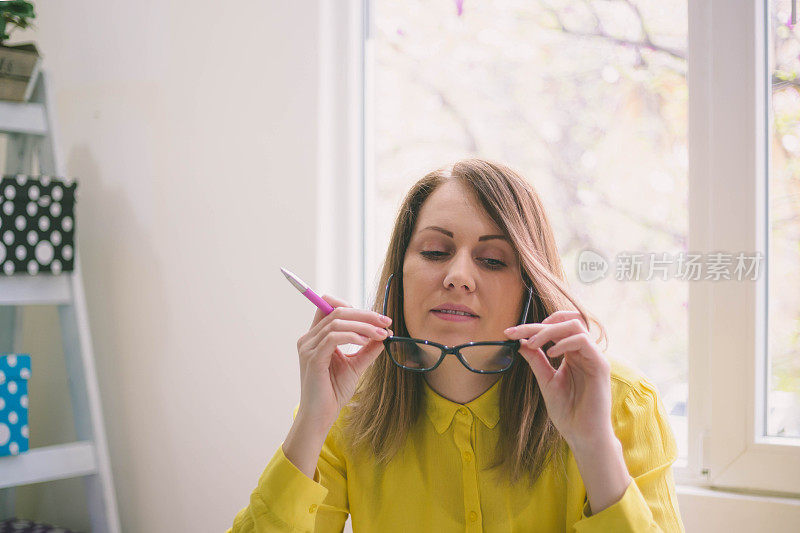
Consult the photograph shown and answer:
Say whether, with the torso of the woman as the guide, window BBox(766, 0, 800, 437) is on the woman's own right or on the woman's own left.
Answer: on the woman's own left

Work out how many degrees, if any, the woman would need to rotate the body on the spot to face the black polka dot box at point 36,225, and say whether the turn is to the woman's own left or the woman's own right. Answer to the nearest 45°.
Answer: approximately 135° to the woman's own right

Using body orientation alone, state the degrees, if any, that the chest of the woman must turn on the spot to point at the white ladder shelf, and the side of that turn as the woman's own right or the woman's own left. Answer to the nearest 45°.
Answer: approximately 135° to the woman's own right

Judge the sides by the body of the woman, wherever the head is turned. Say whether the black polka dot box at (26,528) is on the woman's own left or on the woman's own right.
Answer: on the woman's own right

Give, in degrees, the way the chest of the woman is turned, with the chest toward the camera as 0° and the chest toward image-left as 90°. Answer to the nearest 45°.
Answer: approximately 0°

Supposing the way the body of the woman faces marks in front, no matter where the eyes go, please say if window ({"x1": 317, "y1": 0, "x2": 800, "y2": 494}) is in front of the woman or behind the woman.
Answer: behind
